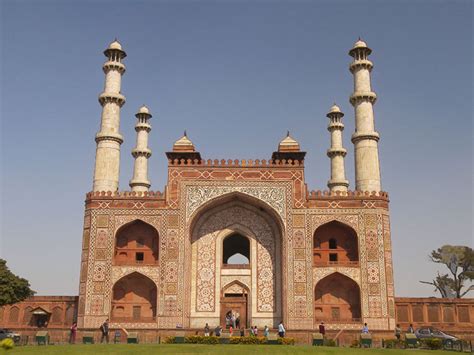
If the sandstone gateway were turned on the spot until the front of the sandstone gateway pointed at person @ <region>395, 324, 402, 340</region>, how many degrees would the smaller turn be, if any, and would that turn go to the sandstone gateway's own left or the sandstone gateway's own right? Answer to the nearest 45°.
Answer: approximately 45° to the sandstone gateway's own left

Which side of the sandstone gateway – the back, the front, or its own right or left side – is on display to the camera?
front

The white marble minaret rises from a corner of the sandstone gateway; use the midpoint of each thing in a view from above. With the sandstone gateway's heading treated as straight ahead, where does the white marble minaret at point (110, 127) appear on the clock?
The white marble minaret is roughly at 3 o'clock from the sandstone gateway.

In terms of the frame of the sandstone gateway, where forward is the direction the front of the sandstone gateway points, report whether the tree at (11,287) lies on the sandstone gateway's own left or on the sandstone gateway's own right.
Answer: on the sandstone gateway's own right

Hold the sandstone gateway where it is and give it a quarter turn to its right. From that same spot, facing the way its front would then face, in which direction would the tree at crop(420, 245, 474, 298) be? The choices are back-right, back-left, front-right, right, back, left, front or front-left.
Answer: back-right

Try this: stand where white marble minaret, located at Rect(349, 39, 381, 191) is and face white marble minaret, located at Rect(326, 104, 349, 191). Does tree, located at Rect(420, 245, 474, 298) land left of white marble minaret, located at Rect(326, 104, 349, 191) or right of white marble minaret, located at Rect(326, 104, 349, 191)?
right
